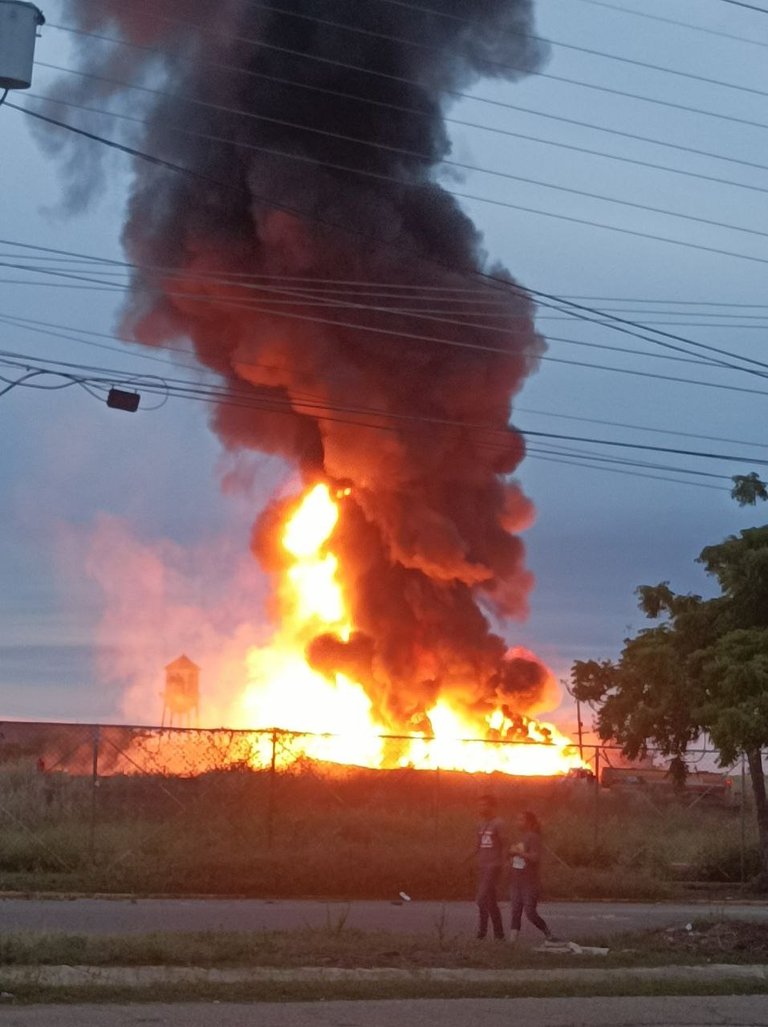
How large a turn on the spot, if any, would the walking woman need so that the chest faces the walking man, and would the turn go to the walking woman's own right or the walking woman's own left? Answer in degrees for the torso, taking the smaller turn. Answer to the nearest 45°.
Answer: approximately 45° to the walking woman's own right

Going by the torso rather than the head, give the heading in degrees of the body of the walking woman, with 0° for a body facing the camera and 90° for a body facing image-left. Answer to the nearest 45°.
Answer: approximately 90°

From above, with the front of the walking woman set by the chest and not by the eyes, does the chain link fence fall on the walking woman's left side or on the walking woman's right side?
on the walking woman's right side
